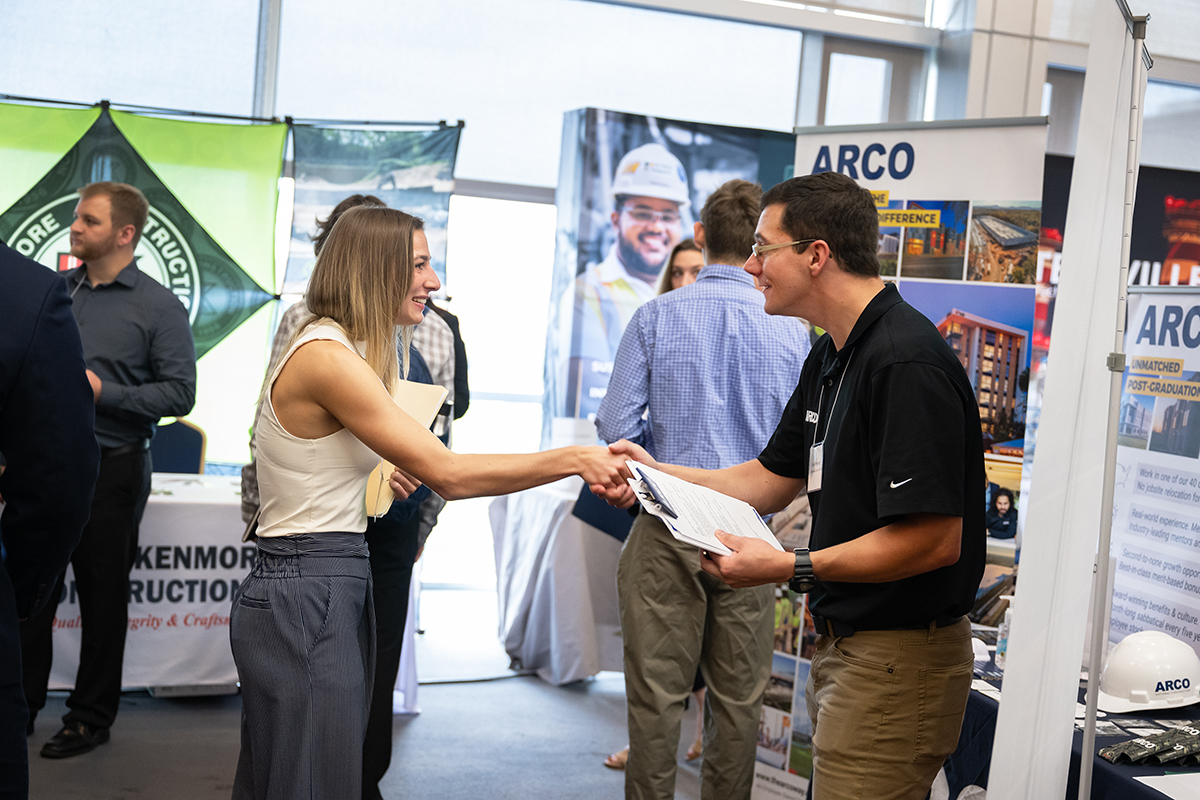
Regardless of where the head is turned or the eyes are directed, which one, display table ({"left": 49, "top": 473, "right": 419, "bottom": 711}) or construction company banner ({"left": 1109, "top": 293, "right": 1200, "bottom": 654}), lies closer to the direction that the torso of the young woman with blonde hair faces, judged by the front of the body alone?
the construction company banner

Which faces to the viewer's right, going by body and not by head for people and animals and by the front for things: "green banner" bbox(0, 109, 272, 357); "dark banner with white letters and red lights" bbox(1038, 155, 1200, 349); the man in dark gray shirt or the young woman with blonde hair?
the young woman with blonde hair

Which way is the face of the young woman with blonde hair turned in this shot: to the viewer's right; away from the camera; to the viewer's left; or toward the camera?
to the viewer's right

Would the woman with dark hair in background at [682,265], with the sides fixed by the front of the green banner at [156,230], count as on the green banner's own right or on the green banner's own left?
on the green banner's own left

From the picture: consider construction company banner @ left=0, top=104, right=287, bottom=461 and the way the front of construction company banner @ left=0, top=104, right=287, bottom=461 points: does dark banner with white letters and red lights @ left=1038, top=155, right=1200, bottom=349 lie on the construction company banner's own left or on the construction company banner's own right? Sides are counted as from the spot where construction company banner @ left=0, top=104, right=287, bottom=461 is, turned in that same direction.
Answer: on the construction company banner's own left

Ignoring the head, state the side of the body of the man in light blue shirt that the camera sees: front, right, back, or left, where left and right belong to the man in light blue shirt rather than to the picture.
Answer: back

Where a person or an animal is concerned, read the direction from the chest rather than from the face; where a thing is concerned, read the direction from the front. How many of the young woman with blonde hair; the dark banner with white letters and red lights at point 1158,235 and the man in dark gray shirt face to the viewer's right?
1

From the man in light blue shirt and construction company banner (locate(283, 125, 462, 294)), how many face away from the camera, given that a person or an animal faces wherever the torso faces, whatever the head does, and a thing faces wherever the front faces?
1

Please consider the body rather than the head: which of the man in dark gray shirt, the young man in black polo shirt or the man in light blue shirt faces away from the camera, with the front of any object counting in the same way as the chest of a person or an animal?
the man in light blue shirt

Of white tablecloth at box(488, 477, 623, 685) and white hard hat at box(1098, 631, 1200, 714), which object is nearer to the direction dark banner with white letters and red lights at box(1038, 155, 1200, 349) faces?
the white hard hat

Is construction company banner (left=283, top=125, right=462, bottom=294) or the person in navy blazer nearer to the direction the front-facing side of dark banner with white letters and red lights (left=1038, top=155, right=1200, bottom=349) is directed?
the person in navy blazer

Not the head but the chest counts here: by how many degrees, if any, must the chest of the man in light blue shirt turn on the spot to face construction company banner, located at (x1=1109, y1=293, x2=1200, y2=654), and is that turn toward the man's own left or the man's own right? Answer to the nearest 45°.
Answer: approximately 90° to the man's own right

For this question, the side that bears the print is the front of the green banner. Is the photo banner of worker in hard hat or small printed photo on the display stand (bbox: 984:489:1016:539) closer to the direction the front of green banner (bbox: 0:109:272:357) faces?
the small printed photo on the display stand
